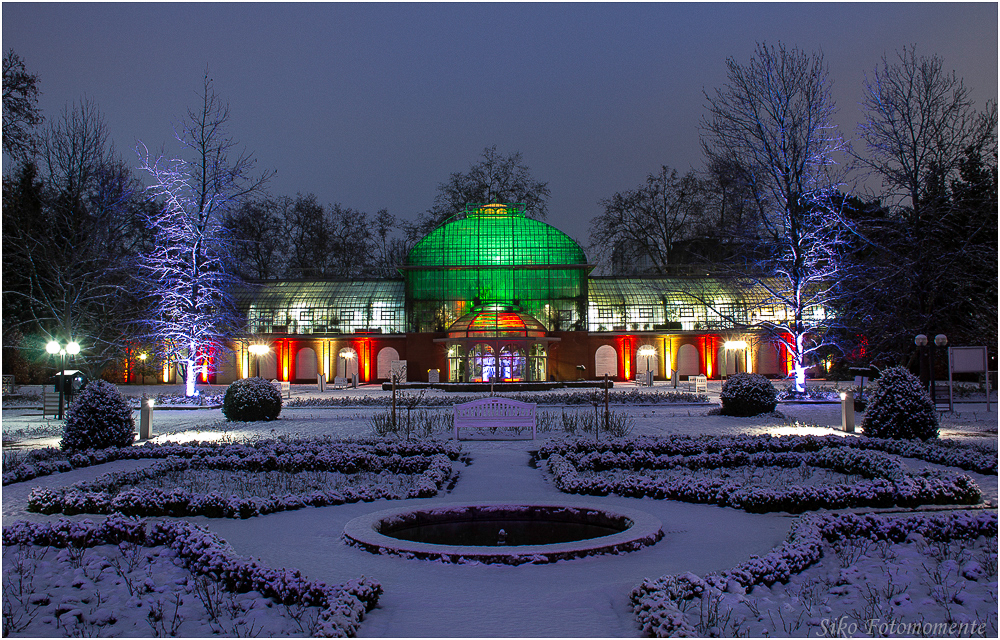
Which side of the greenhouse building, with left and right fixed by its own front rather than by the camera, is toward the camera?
front

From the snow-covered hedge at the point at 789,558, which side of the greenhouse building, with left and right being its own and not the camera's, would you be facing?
front

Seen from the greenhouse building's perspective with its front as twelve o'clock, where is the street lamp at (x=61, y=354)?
The street lamp is roughly at 1 o'clock from the greenhouse building.

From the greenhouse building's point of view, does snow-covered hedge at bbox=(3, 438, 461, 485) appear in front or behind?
in front

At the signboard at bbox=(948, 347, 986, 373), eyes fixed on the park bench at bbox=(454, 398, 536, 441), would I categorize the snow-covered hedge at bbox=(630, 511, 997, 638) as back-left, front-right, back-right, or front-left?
front-left

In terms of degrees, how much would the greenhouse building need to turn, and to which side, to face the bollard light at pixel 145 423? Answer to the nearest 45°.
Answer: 0° — it already faces it

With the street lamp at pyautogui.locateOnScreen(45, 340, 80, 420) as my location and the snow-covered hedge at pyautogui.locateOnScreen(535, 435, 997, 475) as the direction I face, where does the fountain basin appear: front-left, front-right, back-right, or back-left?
front-right

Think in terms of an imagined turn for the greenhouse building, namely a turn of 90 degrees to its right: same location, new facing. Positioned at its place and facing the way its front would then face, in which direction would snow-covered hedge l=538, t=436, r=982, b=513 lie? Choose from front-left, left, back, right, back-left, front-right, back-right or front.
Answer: left

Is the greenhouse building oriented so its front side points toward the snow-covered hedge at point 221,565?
yes

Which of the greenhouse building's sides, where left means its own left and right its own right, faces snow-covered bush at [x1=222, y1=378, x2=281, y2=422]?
front

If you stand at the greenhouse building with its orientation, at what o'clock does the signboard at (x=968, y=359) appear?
The signboard is roughly at 11 o'clock from the greenhouse building.
